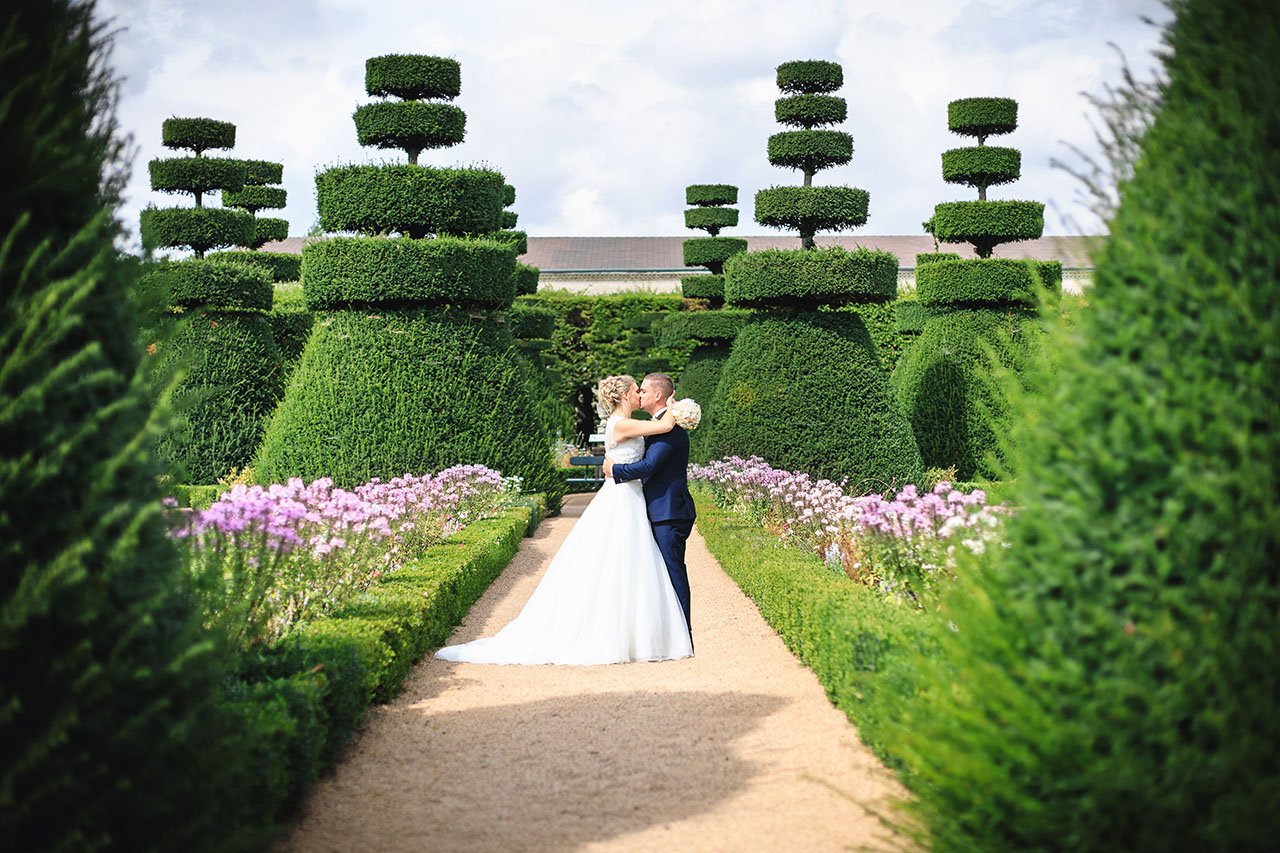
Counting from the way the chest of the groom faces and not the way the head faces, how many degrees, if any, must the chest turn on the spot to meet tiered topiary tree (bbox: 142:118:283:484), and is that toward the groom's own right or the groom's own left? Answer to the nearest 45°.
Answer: approximately 45° to the groom's own right

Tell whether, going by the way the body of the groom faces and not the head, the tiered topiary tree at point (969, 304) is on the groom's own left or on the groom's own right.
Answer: on the groom's own right

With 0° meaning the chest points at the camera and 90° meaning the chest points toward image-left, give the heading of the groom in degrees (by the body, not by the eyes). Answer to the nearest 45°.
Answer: approximately 90°

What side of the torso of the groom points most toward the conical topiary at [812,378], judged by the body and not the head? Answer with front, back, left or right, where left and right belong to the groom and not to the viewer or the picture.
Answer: right

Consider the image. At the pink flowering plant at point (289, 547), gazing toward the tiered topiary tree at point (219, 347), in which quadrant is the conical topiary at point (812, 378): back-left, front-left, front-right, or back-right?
front-right

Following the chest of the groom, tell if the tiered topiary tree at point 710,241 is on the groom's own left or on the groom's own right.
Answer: on the groom's own right

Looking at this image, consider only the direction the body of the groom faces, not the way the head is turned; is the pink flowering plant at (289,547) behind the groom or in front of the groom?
in front

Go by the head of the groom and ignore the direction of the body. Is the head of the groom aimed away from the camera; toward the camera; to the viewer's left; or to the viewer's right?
to the viewer's left

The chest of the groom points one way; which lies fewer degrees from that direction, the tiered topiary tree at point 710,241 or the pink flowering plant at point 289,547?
the pink flowering plant
